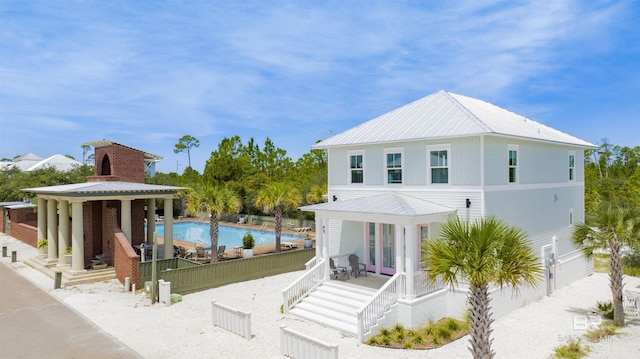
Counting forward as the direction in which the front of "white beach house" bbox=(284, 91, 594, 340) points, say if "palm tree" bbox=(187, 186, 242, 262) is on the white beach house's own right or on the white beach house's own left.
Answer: on the white beach house's own right

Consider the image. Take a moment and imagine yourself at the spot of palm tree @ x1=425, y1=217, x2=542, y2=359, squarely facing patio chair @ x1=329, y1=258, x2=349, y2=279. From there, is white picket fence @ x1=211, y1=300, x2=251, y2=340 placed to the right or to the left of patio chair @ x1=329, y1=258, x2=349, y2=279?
left

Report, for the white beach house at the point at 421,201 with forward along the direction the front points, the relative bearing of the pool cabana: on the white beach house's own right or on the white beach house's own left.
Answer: on the white beach house's own right

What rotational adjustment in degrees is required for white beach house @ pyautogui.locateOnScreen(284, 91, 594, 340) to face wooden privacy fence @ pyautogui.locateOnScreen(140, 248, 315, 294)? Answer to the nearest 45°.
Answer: approximately 45° to its right

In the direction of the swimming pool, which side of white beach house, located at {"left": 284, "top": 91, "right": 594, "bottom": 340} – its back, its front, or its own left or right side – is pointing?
right

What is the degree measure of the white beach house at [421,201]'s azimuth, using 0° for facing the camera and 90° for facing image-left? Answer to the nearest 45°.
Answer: approximately 45°

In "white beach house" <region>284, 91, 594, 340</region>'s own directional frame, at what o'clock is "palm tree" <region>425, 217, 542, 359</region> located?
The palm tree is roughly at 10 o'clock from the white beach house.

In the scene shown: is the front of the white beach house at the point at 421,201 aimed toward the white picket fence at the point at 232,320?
yes
